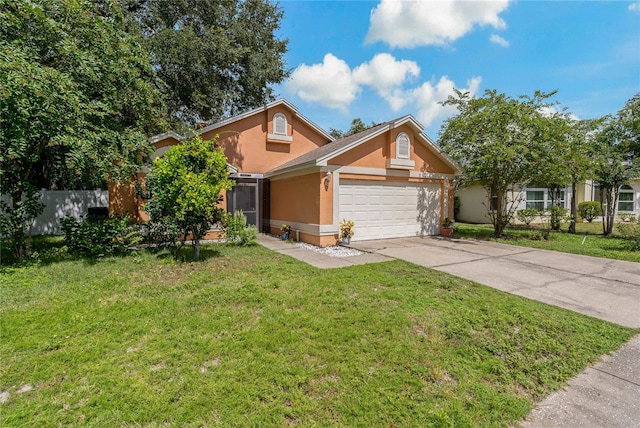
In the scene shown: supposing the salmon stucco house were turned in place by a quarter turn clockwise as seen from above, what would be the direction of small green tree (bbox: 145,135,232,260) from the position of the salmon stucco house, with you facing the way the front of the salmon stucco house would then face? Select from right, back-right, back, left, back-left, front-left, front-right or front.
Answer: front

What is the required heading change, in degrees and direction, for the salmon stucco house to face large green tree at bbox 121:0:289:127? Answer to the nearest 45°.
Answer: approximately 180°

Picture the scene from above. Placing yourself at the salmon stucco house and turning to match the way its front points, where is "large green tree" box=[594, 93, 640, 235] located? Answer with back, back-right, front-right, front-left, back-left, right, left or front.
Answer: front-left

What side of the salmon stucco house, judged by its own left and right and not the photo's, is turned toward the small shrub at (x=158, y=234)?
right

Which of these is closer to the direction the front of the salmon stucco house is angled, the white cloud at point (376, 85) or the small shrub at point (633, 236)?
the small shrub

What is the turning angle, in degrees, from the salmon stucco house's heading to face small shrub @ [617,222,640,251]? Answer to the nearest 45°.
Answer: approximately 45° to its left

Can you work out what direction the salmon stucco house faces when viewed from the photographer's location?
facing the viewer and to the right of the viewer

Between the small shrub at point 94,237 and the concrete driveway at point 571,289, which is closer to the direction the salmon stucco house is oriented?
the concrete driveway
